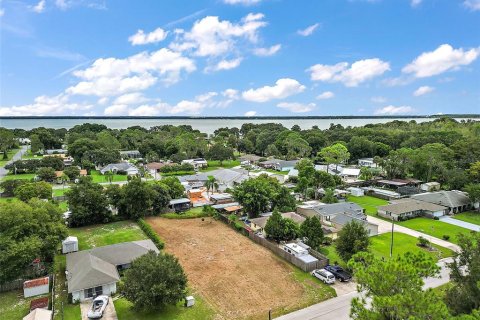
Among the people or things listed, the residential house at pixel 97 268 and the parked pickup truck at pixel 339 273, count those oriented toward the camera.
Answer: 1

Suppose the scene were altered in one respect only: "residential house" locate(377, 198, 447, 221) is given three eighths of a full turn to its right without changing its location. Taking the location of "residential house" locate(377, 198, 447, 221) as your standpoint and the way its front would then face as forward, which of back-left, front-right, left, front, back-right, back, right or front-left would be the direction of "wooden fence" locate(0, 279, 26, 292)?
front-left

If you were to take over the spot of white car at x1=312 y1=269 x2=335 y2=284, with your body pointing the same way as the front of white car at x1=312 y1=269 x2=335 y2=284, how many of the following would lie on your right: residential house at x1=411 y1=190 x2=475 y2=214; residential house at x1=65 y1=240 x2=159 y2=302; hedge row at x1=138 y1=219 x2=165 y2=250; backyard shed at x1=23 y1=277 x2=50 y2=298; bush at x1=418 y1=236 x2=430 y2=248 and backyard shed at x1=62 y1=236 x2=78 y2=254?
2

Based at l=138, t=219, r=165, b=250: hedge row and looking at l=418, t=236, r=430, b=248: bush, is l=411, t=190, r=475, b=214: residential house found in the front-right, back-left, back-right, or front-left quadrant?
front-left

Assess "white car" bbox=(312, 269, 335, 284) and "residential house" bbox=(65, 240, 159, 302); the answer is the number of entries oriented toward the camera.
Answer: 1

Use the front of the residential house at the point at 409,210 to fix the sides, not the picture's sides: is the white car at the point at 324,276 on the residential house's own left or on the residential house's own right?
on the residential house's own right

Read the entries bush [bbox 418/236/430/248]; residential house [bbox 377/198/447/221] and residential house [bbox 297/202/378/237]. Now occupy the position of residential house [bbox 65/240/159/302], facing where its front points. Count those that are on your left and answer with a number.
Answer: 3

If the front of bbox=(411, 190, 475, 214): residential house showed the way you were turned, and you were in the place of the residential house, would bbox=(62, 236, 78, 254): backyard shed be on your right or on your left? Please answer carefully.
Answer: on your right

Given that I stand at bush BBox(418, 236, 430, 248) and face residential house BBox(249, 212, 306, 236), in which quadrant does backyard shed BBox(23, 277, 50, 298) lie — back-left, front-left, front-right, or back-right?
front-left

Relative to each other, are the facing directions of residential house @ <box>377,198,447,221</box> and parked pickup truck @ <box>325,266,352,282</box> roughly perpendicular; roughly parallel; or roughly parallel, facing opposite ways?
roughly parallel, facing opposite ways

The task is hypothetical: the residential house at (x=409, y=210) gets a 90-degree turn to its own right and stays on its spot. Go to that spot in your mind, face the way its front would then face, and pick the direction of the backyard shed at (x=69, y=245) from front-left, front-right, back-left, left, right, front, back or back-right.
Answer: front

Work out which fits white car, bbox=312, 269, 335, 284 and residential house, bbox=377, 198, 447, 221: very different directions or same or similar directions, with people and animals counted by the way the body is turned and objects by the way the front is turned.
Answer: very different directions

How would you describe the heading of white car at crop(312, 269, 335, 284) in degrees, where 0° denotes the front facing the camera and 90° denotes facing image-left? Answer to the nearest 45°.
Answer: approximately 135°

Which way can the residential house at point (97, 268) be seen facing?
toward the camera

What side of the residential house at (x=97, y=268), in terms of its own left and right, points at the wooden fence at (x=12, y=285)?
right

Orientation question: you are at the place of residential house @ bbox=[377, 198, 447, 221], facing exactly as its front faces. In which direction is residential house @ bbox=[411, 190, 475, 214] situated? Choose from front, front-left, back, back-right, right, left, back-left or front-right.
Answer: left
